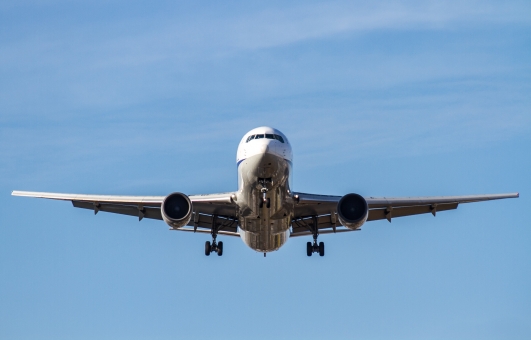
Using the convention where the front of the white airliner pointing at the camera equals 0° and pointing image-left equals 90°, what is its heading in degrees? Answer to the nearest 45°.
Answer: approximately 0°
